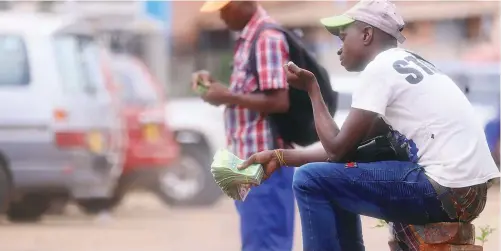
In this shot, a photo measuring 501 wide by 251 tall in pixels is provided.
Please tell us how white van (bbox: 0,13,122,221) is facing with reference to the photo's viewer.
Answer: facing away from the viewer and to the left of the viewer

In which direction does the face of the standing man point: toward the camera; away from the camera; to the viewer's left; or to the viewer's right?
to the viewer's left

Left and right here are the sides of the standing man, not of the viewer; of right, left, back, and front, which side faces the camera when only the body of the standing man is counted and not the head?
left
